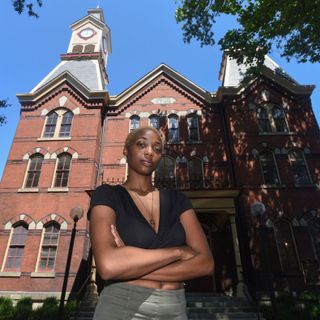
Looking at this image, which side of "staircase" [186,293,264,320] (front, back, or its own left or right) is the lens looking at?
front

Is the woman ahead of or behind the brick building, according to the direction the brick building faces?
ahead

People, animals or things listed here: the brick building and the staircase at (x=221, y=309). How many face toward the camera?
2

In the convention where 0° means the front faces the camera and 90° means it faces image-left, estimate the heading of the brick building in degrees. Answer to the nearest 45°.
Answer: approximately 0°

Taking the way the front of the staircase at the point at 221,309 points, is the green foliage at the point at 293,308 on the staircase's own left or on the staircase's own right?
on the staircase's own left
